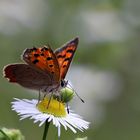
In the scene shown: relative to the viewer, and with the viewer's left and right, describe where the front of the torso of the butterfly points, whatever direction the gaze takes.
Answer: facing the viewer and to the right of the viewer
